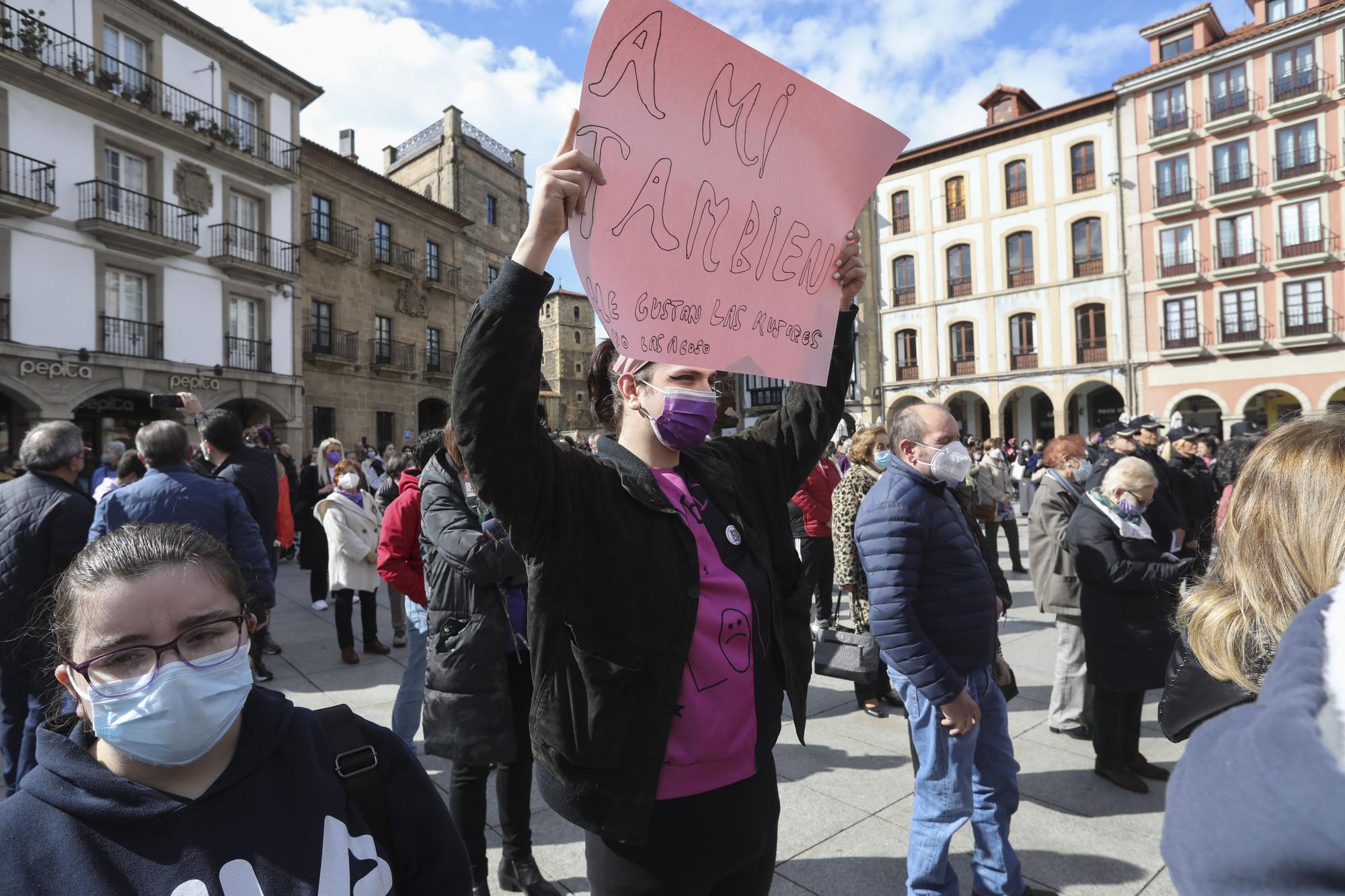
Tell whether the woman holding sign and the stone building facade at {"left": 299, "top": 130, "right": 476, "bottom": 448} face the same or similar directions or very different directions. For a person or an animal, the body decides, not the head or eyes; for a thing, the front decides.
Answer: same or similar directions

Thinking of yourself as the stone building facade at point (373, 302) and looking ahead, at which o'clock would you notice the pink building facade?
The pink building facade is roughly at 11 o'clock from the stone building facade.

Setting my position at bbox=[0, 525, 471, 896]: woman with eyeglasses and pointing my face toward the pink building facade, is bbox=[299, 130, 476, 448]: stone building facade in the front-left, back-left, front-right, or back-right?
front-left

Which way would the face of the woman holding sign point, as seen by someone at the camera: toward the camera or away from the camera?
toward the camera

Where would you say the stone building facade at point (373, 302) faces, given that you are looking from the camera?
facing the viewer and to the right of the viewer

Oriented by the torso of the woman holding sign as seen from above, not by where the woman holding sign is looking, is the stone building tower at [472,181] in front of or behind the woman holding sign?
behind

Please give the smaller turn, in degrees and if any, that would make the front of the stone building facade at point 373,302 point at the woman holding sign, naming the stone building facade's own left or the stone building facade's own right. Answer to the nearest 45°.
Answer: approximately 45° to the stone building facade's own right

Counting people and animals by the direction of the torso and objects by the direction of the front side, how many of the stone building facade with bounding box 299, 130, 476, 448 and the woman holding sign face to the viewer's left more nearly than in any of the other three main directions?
0

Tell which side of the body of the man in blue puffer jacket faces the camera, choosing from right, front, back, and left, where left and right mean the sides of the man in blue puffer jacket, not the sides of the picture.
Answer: right

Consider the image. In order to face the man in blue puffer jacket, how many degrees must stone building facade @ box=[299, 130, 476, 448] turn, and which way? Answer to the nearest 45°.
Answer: approximately 45° to its right

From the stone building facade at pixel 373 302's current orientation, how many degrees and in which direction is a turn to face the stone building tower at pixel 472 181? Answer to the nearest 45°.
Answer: approximately 90° to its left
